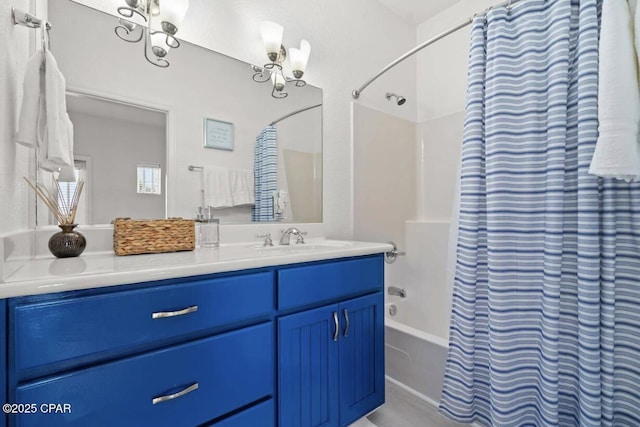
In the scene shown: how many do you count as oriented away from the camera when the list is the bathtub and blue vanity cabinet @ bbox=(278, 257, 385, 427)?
0

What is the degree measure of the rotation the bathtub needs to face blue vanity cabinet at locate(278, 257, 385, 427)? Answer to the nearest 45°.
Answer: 0° — it already faces it

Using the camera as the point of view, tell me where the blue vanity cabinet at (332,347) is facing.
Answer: facing the viewer and to the right of the viewer

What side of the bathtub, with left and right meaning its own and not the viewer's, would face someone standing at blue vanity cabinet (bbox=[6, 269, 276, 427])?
front

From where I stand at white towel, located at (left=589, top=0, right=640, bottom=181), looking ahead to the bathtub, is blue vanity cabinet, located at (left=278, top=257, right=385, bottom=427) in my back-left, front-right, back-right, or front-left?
front-left

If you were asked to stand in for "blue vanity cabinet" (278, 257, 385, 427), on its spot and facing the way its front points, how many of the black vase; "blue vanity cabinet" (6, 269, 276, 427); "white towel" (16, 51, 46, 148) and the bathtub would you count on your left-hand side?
1

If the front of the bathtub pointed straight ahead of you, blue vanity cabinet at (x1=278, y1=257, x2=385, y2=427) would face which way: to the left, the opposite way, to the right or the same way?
to the left

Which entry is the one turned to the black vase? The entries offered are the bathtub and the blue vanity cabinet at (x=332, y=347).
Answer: the bathtub

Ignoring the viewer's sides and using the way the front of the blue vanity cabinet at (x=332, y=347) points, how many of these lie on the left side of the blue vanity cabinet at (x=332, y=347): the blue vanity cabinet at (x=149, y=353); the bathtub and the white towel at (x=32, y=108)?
1

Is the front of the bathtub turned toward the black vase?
yes

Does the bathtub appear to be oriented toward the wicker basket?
yes

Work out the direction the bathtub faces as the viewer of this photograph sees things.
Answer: facing the viewer and to the left of the viewer

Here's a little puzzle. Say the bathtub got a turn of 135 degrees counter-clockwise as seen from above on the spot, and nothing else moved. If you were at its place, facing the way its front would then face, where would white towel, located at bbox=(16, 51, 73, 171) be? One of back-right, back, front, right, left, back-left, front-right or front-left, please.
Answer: back-right
